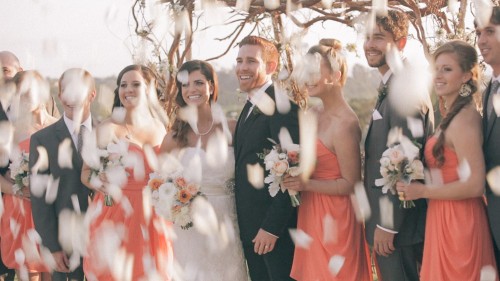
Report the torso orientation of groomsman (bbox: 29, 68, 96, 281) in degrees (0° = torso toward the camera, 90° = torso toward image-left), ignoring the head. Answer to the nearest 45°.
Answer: approximately 315°

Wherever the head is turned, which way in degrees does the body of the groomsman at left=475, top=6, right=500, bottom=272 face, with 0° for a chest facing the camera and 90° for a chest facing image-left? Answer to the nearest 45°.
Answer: approximately 45°

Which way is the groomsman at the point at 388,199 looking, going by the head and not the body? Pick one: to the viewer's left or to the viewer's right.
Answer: to the viewer's left

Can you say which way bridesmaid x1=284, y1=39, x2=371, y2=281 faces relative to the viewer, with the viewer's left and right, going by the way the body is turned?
facing to the left of the viewer
